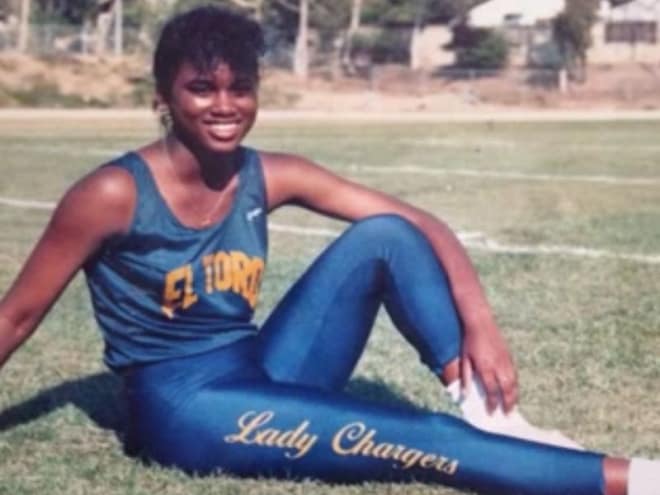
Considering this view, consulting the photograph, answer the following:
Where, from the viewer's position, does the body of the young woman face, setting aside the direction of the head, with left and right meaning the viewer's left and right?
facing the viewer and to the right of the viewer
